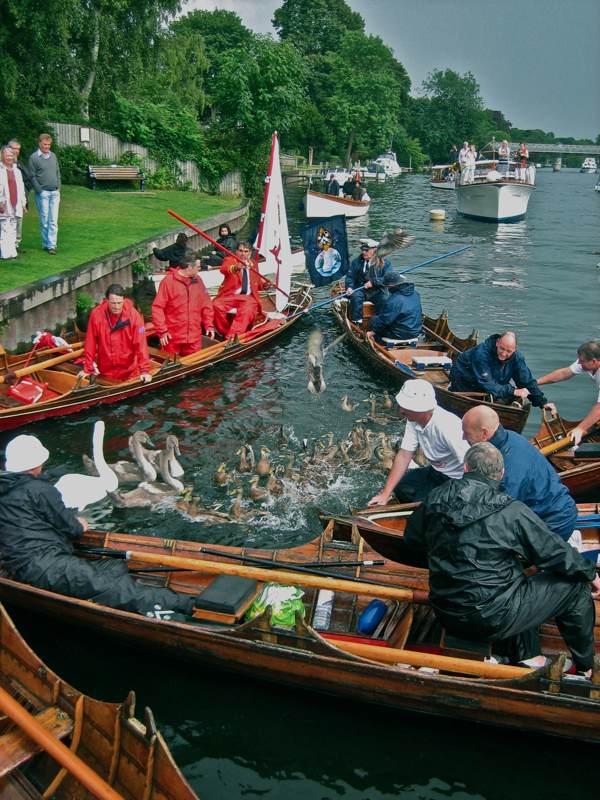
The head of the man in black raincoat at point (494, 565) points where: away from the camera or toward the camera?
away from the camera

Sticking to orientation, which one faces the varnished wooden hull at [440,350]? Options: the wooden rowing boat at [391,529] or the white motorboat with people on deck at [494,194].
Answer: the white motorboat with people on deck

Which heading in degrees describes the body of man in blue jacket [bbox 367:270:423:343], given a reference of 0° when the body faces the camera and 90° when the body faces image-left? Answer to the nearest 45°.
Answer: approximately 135°

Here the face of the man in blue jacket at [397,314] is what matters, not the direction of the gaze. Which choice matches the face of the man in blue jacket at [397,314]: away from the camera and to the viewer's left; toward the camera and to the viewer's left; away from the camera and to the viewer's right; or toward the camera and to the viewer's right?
away from the camera and to the viewer's left

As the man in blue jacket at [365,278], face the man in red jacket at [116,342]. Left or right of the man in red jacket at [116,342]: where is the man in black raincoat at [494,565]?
left

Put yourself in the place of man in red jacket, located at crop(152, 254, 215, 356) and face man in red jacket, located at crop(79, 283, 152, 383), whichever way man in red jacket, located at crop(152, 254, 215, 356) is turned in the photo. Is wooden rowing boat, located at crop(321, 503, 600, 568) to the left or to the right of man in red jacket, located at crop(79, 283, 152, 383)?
left
